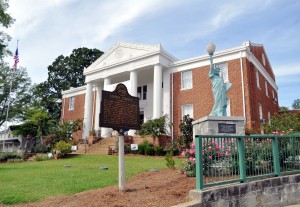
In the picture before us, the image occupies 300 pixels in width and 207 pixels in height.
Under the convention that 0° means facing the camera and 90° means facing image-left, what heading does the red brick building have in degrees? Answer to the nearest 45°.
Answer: approximately 45°

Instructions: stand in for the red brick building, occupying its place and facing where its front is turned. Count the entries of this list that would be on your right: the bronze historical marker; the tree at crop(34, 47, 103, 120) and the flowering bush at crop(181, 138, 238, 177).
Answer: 1

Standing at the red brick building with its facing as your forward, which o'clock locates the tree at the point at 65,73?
The tree is roughly at 3 o'clock from the red brick building.

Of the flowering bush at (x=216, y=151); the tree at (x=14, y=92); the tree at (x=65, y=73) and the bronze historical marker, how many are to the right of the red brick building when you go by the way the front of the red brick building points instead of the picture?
2

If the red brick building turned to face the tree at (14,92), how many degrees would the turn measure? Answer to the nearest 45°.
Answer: approximately 90° to its right

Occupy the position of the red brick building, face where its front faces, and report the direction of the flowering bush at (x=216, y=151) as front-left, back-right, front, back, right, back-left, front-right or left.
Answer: front-left

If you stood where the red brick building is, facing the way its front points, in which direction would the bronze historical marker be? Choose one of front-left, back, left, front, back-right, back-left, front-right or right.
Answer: front-left
